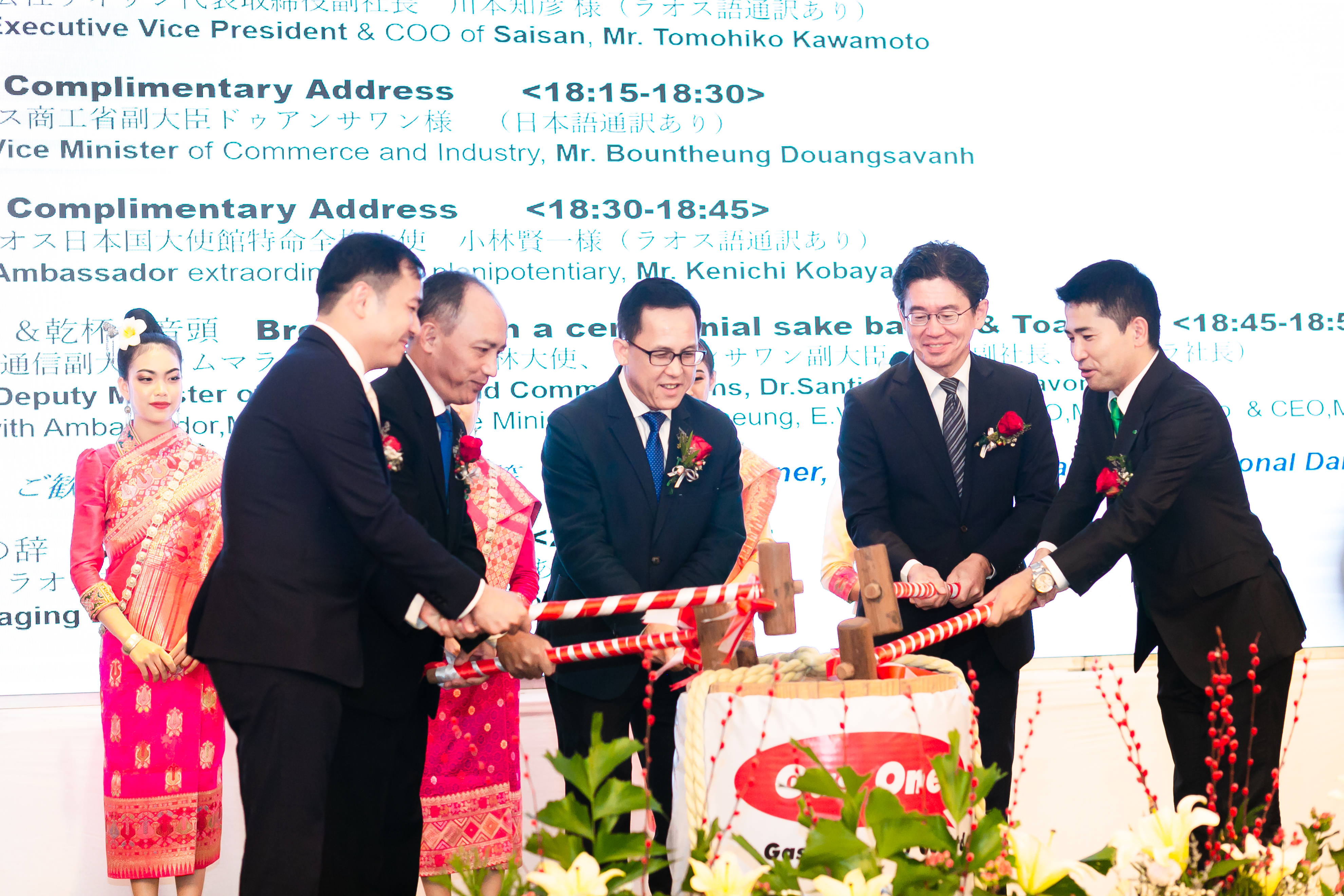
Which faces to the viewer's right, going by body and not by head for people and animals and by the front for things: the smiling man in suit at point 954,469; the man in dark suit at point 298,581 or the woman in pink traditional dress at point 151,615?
the man in dark suit

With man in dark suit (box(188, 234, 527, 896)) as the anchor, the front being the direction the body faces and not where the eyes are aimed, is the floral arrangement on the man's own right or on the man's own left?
on the man's own right

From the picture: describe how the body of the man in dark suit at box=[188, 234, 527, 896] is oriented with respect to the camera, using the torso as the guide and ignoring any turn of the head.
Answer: to the viewer's right

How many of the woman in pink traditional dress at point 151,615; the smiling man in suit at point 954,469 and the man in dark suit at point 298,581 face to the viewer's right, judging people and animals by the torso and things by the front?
1

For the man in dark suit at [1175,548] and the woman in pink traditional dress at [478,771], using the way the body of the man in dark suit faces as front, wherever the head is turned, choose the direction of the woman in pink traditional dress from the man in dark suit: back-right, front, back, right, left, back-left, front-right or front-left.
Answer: front-right

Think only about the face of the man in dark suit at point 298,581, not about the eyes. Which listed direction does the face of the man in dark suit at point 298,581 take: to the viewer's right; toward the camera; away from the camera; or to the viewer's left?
to the viewer's right

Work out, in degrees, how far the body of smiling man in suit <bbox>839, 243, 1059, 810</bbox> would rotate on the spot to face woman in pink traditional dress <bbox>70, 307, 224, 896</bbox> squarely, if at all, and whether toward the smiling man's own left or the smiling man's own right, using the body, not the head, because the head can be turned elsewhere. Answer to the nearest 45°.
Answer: approximately 90° to the smiling man's own right

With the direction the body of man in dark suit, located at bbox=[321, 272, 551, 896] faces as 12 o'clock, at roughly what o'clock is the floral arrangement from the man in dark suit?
The floral arrangement is roughly at 1 o'clock from the man in dark suit.
